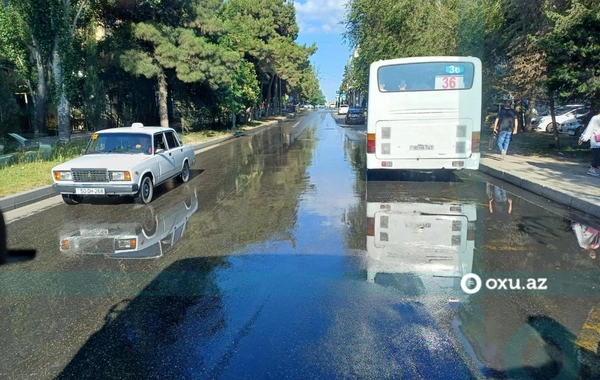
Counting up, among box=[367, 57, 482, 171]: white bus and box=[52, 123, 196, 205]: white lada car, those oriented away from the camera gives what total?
1

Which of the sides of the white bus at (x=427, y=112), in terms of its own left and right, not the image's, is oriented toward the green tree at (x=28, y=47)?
left

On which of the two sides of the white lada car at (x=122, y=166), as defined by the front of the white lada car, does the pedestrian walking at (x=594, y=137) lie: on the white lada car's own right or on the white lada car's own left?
on the white lada car's own left

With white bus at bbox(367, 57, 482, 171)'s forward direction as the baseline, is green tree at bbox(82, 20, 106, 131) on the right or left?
on its left

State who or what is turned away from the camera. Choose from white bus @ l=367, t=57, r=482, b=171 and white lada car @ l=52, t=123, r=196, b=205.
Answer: the white bus

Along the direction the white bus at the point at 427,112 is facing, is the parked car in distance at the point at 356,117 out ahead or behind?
ahead

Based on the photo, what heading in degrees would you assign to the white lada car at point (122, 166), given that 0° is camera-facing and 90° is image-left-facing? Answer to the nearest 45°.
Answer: approximately 45°

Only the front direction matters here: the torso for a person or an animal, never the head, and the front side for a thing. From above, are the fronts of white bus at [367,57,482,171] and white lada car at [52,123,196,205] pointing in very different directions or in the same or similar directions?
very different directions

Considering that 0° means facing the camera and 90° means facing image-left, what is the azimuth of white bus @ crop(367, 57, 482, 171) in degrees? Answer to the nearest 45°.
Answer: approximately 180°

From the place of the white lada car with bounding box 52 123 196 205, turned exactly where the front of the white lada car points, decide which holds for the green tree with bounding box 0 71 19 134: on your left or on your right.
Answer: on your right

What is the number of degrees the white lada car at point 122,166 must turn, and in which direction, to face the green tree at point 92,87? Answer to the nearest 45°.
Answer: approximately 135° to its right

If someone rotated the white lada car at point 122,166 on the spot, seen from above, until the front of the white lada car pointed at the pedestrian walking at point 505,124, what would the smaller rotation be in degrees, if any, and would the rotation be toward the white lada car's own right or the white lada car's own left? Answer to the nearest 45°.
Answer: approximately 135° to the white lada car's own left
